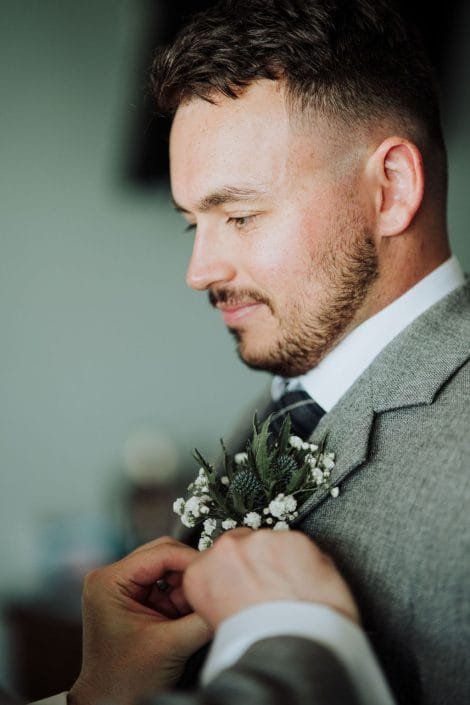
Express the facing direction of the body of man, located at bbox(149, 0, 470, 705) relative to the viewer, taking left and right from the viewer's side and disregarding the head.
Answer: facing the viewer and to the left of the viewer
